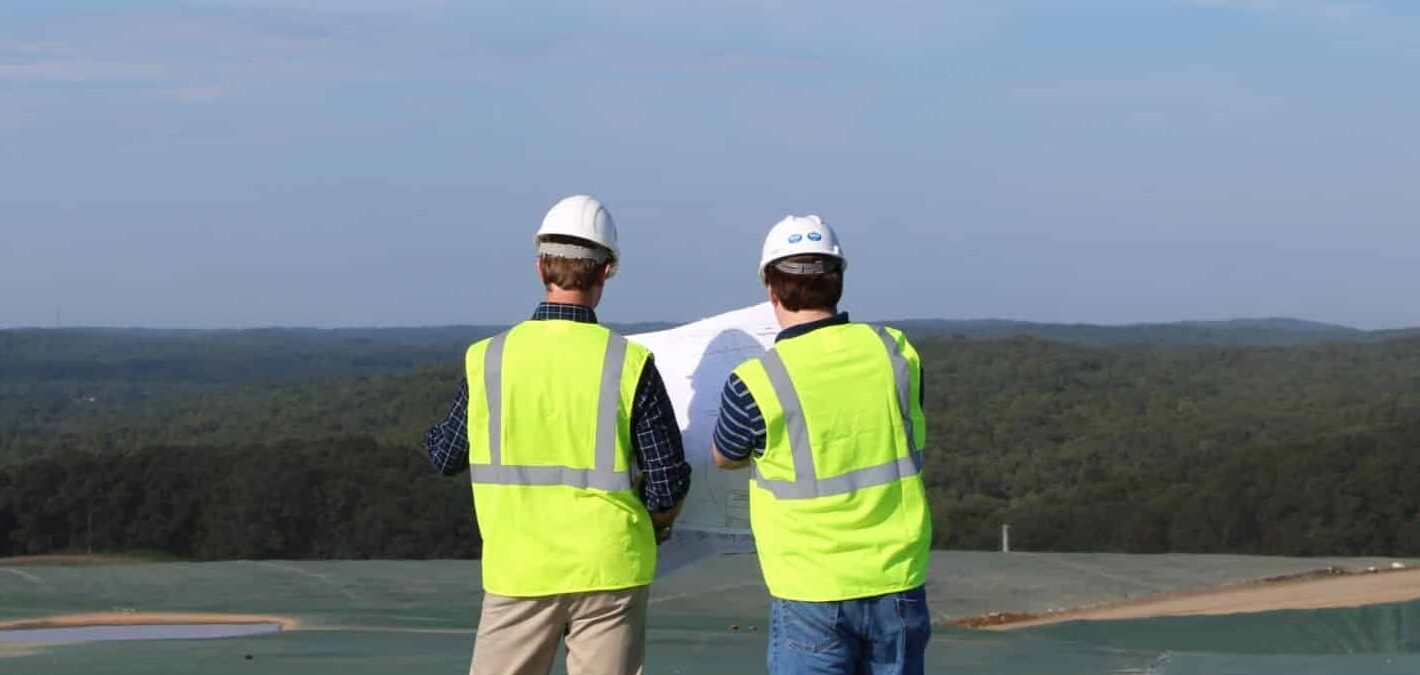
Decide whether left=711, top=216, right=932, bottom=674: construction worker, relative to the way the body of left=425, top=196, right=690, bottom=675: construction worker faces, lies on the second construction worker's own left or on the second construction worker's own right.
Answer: on the second construction worker's own right

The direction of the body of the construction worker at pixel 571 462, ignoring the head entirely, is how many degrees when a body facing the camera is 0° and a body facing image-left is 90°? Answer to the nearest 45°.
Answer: approximately 180°

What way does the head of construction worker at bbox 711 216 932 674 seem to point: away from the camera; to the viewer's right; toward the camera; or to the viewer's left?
away from the camera
